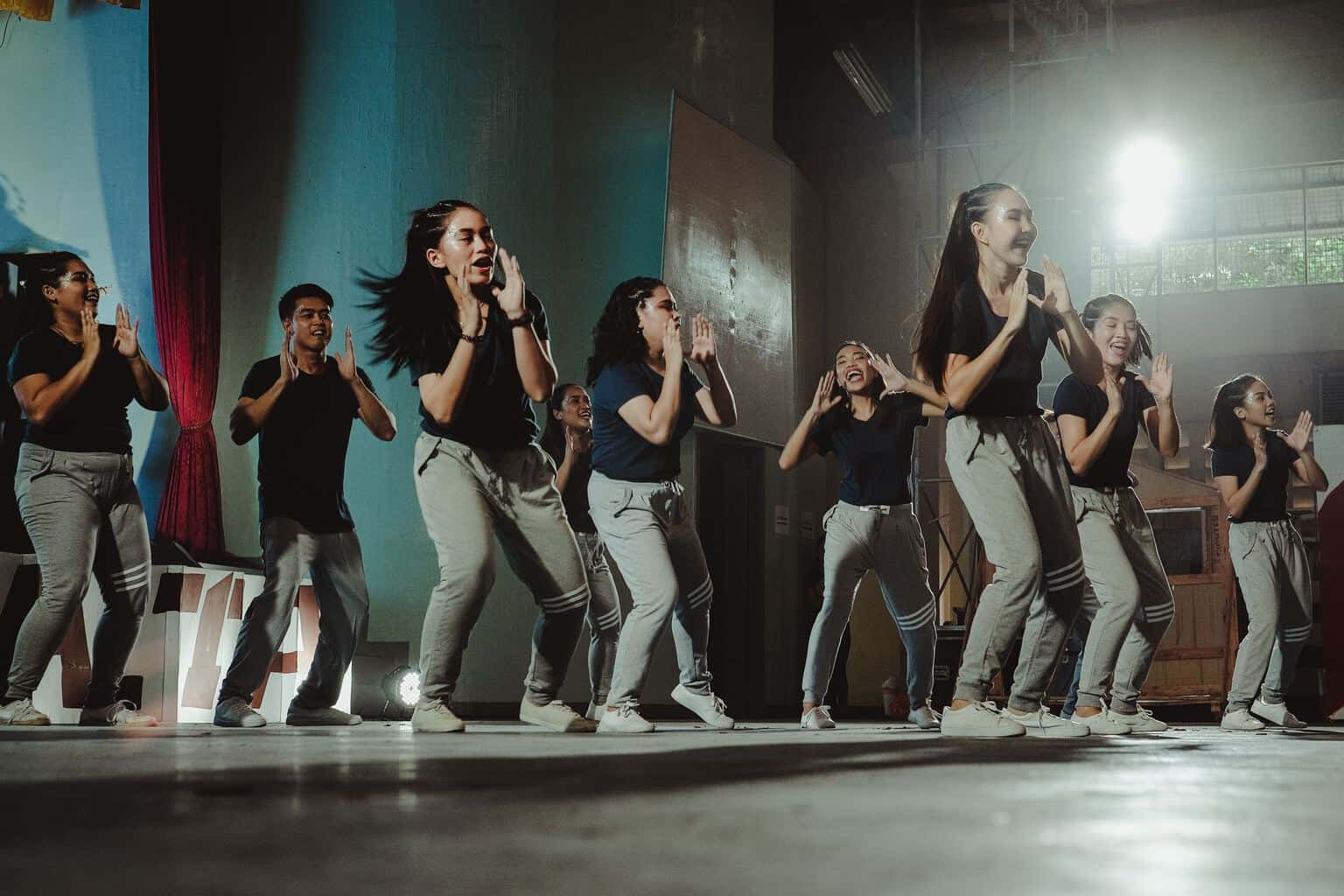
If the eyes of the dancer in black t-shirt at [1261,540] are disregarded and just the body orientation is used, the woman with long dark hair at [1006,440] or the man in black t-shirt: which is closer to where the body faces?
the woman with long dark hair

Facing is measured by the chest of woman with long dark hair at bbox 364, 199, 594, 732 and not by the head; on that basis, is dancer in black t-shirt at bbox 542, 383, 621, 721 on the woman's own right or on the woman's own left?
on the woman's own left

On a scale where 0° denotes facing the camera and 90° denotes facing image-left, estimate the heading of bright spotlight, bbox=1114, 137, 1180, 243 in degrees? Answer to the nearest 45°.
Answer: approximately 0°

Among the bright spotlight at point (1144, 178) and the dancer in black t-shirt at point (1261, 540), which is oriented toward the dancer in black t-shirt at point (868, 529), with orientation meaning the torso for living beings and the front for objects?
the bright spotlight

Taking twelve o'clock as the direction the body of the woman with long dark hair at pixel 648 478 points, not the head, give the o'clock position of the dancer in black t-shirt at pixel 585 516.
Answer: The dancer in black t-shirt is roughly at 7 o'clock from the woman with long dark hair.

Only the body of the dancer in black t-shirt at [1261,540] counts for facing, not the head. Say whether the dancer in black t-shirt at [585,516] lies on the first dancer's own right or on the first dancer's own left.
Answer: on the first dancer's own right

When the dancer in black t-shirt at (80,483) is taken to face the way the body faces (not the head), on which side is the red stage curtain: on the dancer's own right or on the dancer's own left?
on the dancer's own left

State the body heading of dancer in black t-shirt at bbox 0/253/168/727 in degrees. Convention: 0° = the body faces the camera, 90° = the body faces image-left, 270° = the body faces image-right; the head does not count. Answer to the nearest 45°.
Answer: approximately 315°

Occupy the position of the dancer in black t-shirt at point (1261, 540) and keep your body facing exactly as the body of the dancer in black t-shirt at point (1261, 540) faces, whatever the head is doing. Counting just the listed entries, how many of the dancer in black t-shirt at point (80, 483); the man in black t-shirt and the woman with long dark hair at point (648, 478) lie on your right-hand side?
3
